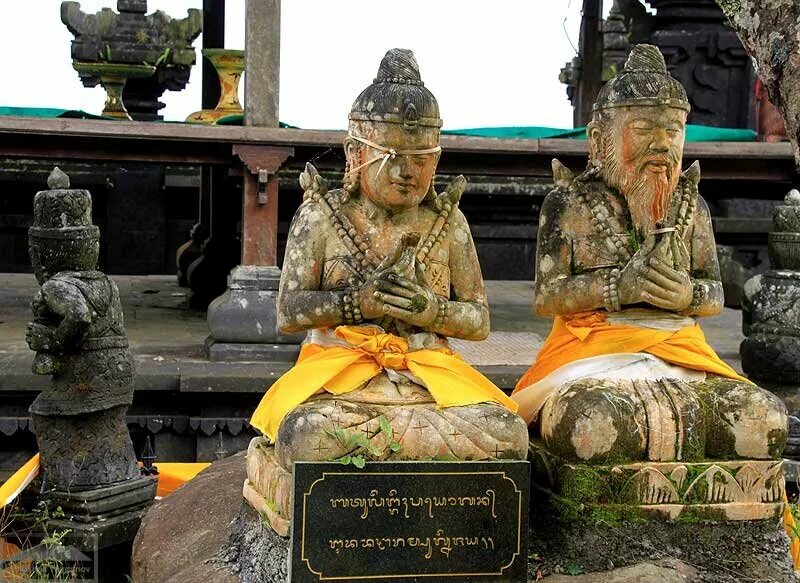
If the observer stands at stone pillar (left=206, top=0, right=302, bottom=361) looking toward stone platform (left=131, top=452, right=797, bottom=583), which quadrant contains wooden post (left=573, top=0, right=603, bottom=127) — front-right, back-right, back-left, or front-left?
back-left

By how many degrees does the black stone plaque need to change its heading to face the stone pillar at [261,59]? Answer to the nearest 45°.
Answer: approximately 180°

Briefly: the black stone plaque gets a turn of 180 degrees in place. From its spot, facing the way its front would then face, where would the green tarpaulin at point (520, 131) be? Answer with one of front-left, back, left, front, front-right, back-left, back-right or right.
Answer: front

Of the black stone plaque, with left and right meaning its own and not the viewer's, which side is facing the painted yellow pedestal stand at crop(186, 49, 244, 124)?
back

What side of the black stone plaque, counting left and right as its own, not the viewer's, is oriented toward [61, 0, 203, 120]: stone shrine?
back

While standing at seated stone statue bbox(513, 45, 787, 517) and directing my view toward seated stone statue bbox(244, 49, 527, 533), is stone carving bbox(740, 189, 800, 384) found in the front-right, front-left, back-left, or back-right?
back-right

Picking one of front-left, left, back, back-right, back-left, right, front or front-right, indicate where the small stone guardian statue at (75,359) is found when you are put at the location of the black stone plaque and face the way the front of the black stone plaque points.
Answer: back-right

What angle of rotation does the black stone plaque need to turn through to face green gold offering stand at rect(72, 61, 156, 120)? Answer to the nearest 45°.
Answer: approximately 180°

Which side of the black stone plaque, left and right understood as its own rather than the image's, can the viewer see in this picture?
front

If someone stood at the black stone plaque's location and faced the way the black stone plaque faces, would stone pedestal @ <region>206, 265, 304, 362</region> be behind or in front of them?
behind
